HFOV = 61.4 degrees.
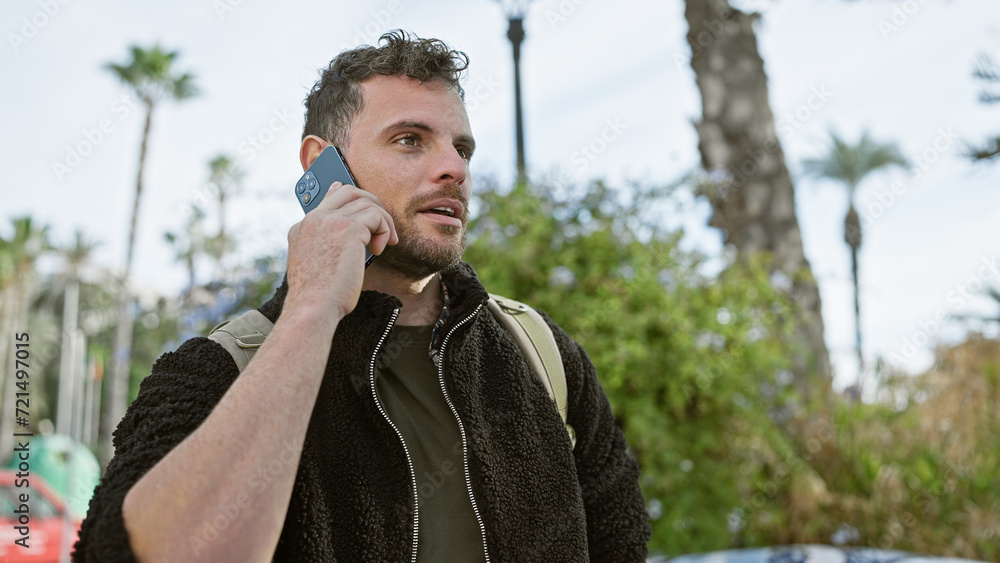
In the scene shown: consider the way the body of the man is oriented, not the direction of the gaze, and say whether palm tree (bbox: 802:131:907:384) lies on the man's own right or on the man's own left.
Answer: on the man's own left

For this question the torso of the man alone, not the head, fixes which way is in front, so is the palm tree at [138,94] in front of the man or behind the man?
behind

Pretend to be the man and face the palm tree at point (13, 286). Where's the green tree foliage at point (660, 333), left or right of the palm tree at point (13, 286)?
right

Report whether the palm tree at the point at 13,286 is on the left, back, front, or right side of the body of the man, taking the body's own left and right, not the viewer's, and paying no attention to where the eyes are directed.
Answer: back

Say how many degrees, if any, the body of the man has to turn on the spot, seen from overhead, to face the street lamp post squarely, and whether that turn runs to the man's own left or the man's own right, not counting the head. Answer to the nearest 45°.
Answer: approximately 135° to the man's own left

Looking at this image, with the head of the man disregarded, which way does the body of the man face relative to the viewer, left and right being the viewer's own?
facing the viewer and to the right of the viewer

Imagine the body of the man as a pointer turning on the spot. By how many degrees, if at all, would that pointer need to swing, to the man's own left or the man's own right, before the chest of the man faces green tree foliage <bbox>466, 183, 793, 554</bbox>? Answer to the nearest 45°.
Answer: approximately 90° to the man's own left

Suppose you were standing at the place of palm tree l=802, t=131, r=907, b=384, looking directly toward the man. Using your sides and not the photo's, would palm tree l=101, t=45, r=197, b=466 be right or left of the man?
right

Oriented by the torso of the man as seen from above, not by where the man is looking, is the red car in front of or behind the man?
behind
